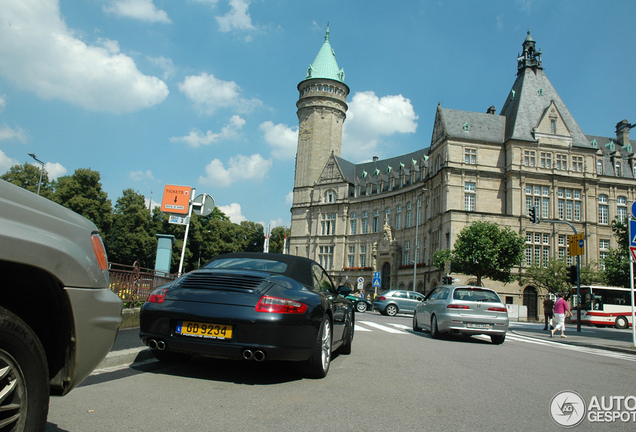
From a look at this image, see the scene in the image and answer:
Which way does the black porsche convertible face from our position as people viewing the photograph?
facing away from the viewer and to the right of the viewer

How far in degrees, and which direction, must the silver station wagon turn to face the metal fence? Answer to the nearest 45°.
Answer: approximately 90° to its left

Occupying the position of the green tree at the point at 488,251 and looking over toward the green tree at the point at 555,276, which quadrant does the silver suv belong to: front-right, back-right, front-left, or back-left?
back-right

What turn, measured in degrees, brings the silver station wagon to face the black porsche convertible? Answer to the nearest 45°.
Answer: approximately 135° to its left

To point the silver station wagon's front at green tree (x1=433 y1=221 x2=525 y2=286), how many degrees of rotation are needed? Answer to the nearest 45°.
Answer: approximately 45° to its right

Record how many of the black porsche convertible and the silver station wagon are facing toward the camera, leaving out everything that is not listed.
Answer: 0

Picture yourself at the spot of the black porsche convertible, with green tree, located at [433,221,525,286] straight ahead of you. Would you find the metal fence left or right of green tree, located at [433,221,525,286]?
left

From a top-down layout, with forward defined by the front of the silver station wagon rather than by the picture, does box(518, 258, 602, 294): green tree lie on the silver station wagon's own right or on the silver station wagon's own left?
on the silver station wagon's own right

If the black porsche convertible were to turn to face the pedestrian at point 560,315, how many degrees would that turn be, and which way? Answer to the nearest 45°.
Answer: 0° — it already faces them

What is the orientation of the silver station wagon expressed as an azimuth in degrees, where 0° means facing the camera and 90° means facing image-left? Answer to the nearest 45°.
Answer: approximately 135°

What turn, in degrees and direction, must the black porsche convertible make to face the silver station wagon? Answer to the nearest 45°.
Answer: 0° — it already faces it

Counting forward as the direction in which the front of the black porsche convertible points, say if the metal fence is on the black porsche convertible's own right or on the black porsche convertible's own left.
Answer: on the black porsche convertible's own left

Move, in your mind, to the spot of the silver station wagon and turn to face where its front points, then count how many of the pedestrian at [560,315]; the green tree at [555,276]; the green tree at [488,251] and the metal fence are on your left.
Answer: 1
